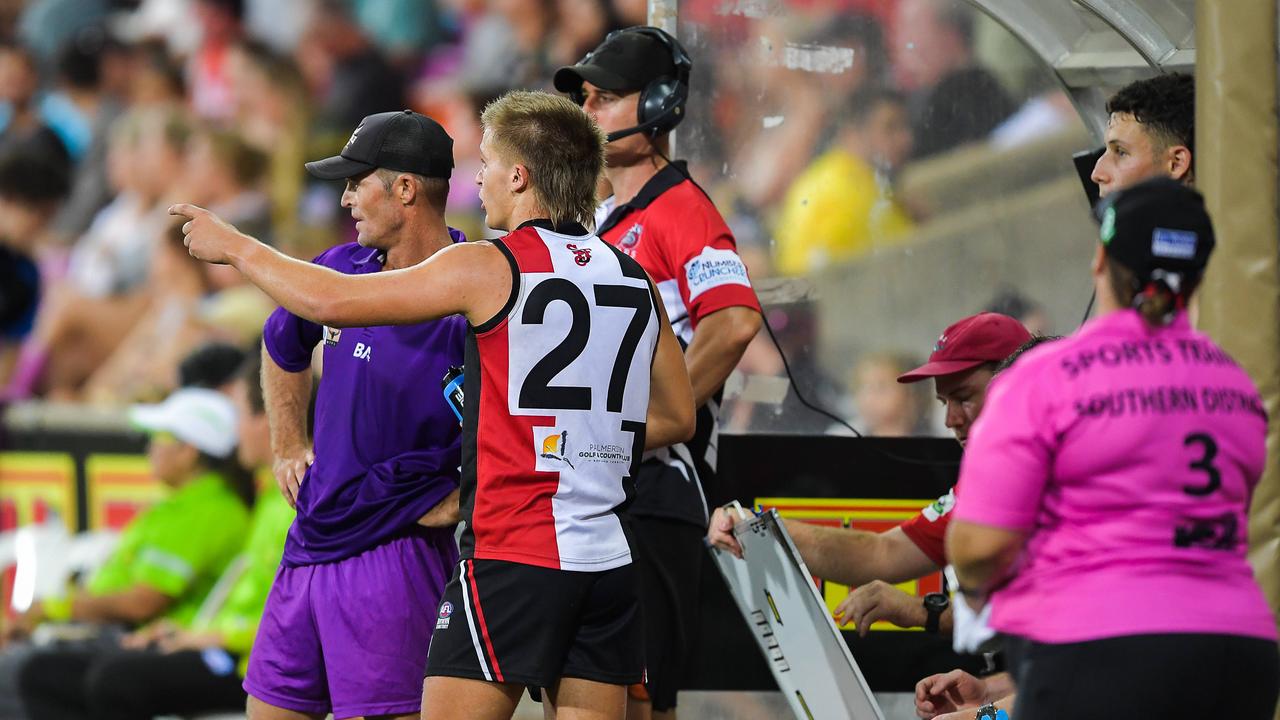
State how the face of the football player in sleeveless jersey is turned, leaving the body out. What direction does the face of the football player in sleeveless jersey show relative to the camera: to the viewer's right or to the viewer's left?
to the viewer's left

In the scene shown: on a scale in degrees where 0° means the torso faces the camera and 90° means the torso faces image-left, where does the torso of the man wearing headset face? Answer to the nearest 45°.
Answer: approximately 45°

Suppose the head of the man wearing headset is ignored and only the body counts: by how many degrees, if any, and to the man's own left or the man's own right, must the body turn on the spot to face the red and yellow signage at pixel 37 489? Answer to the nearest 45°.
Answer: approximately 90° to the man's own right

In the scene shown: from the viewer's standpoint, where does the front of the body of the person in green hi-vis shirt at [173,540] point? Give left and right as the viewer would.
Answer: facing to the left of the viewer

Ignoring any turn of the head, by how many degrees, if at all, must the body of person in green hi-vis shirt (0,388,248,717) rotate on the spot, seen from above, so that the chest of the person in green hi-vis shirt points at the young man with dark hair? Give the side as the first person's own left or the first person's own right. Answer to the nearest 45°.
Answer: approximately 135° to the first person's own left

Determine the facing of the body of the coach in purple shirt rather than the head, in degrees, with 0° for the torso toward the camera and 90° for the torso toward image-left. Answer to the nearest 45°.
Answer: approximately 45°

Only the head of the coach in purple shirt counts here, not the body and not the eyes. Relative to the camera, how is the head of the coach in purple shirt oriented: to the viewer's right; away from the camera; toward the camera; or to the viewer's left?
to the viewer's left

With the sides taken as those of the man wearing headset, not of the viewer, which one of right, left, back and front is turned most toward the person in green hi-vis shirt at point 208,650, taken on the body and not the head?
right
